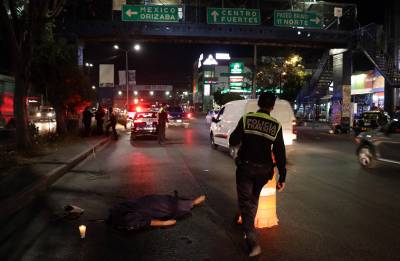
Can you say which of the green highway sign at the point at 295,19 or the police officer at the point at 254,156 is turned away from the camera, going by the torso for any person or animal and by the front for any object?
the police officer

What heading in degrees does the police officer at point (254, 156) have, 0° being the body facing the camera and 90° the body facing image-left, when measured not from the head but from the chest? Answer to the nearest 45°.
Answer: approximately 180°

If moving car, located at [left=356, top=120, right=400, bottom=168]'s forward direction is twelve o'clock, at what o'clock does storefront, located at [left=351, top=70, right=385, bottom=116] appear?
The storefront is roughly at 3 o'clock from the moving car.

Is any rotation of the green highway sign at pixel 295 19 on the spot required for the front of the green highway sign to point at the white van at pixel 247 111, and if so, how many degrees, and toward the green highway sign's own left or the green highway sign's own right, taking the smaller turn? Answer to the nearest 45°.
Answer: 0° — it already faces it

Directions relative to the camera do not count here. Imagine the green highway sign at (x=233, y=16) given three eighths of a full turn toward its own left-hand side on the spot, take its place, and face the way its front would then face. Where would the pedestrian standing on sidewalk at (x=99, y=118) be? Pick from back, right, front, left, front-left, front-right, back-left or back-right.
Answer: back-left

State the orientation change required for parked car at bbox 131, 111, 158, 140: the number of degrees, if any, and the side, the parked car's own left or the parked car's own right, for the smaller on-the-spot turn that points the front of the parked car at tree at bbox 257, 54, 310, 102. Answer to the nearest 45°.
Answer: approximately 45° to the parked car's own right

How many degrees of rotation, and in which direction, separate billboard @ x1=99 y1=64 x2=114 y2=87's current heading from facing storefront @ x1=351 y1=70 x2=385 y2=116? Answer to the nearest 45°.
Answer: approximately 90° to its left

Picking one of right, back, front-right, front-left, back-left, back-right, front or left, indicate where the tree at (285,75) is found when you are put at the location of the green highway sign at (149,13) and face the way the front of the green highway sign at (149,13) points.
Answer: back-left

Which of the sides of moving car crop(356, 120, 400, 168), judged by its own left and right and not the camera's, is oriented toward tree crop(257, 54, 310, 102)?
right

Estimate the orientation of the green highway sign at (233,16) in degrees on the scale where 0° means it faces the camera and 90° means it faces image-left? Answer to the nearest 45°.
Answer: approximately 0°

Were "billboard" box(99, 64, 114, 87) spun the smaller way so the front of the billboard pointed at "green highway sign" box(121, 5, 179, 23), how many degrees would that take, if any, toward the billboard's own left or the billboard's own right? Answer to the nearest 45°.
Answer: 0° — it already faces it
